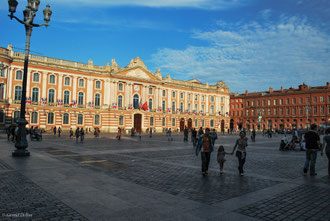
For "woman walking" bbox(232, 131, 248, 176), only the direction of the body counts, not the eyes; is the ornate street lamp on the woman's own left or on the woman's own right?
on the woman's own right

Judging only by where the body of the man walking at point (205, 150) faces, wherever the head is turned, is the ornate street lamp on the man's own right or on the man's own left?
on the man's own right

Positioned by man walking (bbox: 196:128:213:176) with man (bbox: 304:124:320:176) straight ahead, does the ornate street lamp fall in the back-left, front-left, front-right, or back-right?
back-left

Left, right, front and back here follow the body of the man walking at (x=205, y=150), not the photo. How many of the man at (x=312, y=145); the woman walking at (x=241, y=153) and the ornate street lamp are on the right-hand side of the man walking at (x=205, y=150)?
1

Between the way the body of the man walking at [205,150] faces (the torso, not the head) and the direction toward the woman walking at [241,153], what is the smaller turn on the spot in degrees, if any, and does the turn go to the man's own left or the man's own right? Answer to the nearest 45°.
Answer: approximately 90° to the man's own left

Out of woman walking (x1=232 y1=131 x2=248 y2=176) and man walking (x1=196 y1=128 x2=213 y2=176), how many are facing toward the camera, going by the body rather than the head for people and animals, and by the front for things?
2

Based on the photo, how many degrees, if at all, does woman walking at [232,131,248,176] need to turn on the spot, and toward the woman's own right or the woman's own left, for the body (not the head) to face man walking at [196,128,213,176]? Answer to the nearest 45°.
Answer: approximately 90° to the woman's own right

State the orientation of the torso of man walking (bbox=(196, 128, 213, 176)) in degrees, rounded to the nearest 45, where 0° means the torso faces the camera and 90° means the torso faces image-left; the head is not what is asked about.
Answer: approximately 0°

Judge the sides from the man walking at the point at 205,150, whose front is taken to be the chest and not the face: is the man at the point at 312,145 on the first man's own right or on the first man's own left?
on the first man's own left
